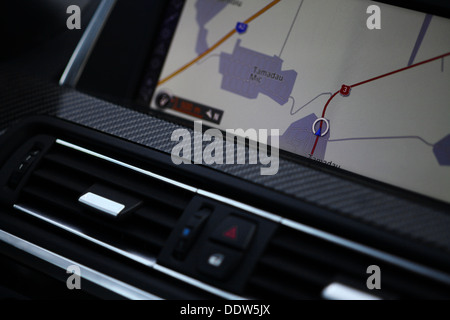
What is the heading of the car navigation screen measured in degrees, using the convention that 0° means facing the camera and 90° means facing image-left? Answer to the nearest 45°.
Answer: approximately 0°
